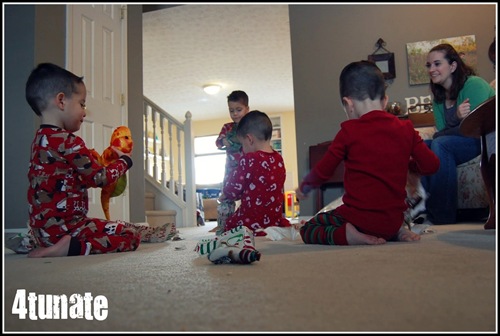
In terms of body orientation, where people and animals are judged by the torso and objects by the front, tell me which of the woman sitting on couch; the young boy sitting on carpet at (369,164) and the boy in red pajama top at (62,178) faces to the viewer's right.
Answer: the boy in red pajama top

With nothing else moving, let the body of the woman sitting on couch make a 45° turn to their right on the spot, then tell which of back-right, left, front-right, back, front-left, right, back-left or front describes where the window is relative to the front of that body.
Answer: front-right

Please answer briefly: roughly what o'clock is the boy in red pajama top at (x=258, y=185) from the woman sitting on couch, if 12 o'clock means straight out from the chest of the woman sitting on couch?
The boy in red pajama top is roughly at 12 o'clock from the woman sitting on couch.

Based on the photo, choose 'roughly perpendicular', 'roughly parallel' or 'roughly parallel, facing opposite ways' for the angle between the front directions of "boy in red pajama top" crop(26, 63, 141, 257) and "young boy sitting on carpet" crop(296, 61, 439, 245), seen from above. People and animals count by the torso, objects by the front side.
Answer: roughly perpendicular

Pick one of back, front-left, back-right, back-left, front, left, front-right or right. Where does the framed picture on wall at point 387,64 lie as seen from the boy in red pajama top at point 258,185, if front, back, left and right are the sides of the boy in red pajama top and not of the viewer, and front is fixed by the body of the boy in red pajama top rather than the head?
right

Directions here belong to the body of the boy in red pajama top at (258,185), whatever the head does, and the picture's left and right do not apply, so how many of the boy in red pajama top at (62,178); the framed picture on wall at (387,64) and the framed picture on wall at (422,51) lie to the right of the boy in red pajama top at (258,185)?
2

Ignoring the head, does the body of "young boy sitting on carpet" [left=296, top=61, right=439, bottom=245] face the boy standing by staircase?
yes

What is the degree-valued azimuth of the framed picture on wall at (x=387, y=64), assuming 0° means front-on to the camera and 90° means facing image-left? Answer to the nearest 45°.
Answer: approximately 0°

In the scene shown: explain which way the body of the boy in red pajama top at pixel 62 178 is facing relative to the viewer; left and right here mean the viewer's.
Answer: facing to the right of the viewer

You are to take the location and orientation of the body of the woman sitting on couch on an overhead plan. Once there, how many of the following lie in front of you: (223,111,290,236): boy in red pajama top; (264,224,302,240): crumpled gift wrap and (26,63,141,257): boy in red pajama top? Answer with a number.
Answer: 3

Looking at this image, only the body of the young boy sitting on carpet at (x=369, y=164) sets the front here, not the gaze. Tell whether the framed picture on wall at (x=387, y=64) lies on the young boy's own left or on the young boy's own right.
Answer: on the young boy's own right

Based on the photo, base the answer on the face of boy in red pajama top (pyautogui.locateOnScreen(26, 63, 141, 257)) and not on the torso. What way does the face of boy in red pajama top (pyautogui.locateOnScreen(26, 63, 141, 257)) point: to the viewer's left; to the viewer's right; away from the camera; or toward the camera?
to the viewer's right

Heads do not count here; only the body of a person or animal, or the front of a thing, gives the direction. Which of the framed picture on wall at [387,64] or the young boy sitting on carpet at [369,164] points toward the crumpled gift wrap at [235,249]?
the framed picture on wall

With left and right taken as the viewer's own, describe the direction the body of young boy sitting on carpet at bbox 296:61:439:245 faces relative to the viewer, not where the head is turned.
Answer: facing away from the viewer and to the left of the viewer

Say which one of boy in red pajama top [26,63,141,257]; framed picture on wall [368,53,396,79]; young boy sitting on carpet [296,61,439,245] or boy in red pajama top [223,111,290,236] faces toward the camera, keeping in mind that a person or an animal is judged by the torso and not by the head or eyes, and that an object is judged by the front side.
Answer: the framed picture on wall
